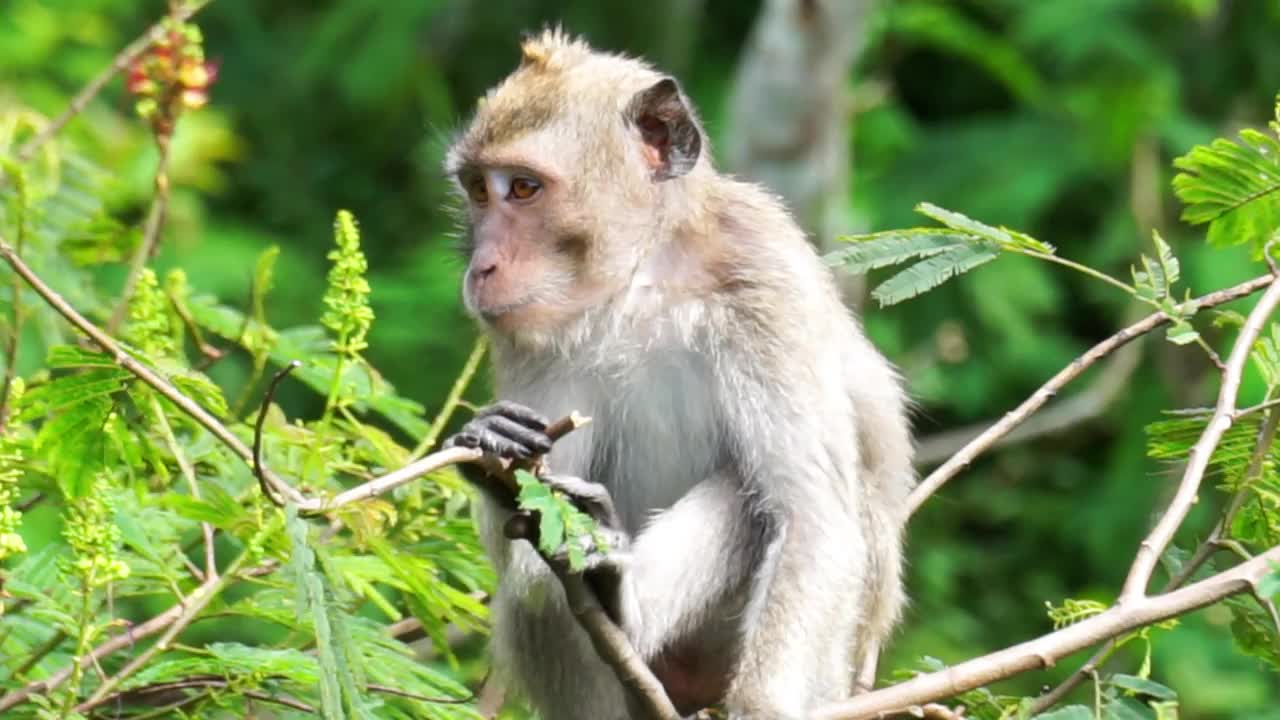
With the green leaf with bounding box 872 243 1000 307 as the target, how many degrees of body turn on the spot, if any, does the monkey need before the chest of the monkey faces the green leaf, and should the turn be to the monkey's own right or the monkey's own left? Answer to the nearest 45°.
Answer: approximately 90° to the monkey's own left

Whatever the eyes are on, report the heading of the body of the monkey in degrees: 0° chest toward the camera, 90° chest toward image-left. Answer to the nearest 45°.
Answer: approximately 45°

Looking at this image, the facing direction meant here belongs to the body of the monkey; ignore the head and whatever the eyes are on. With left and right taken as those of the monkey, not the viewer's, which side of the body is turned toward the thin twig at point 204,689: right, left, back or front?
front

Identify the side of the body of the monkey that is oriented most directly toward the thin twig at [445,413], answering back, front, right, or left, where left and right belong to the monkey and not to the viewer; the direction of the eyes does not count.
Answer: front

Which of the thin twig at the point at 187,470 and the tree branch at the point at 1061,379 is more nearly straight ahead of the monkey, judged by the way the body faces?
the thin twig
